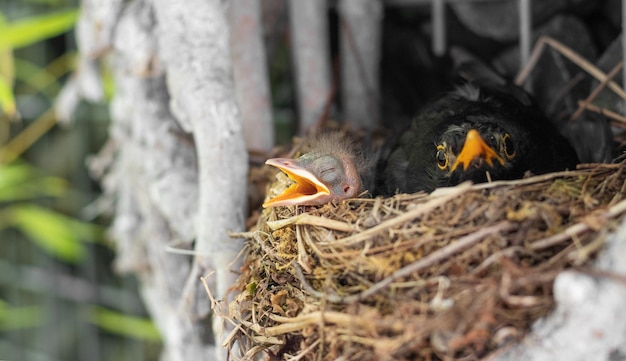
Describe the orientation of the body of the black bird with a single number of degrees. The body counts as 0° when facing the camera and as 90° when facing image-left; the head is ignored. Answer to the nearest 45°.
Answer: approximately 0°

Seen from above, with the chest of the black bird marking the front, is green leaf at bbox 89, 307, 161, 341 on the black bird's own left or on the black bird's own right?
on the black bird's own right
